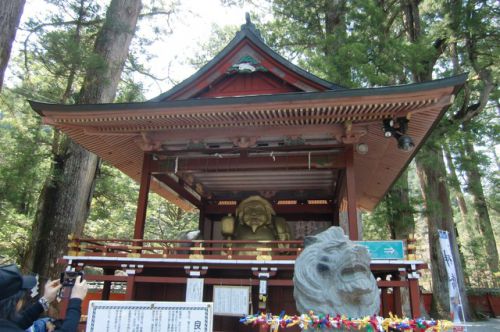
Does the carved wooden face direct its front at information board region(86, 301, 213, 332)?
yes

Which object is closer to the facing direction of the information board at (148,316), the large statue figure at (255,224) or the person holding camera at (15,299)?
the person holding camera

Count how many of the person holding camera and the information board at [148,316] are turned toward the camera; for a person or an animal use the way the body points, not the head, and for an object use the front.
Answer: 1

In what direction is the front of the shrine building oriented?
toward the camera

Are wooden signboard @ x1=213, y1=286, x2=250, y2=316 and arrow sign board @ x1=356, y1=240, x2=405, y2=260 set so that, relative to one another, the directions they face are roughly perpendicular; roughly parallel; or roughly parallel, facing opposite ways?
roughly parallel

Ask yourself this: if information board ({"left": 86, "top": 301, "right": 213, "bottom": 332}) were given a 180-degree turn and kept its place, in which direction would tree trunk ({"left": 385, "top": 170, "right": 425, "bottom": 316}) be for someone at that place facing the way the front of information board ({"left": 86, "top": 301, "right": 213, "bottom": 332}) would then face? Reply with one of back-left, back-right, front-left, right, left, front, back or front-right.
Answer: front-right

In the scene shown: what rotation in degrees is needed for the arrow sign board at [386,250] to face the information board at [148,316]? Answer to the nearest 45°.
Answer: approximately 45° to its right

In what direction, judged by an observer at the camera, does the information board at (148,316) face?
facing the viewer

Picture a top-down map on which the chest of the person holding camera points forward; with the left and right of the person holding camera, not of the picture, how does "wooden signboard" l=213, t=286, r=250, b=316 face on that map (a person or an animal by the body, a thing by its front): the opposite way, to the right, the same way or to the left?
the opposite way

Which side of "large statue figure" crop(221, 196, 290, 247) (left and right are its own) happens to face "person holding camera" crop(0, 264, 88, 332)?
front
